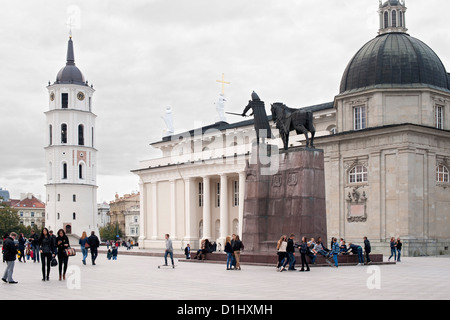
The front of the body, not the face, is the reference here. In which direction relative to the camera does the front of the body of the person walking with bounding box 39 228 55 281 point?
toward the camera

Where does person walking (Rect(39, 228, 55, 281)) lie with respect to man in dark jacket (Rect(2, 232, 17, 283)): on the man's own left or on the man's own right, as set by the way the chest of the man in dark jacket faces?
on the man's own left
